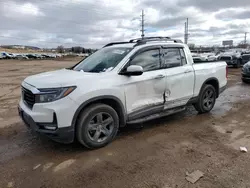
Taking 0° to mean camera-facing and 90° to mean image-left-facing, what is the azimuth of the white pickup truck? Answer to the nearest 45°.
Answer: approximately 45°

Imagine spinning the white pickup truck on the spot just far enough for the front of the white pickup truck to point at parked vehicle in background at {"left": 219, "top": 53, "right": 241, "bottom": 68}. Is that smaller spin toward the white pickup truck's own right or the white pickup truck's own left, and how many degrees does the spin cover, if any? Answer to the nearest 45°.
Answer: approximately 180°
